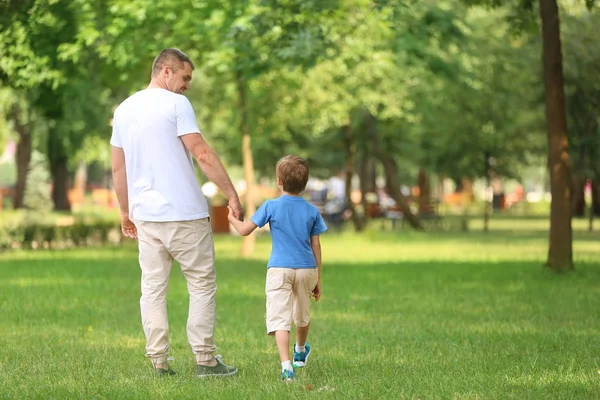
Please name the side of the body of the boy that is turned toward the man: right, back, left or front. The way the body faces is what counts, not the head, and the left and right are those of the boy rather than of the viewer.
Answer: left

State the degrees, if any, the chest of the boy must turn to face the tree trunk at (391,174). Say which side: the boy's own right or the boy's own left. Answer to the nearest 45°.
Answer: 0° — they already face it

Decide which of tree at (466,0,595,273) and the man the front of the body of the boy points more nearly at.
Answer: the tree

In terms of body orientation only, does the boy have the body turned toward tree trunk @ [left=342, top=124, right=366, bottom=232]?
yes

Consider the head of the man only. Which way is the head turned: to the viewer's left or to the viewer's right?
to the viewer's right

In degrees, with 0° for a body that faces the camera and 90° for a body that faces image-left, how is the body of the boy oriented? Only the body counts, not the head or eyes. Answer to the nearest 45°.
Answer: approximately 180°

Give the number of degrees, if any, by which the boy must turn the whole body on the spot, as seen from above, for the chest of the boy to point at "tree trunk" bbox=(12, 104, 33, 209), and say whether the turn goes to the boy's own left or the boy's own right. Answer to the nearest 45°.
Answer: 0° — they already face it

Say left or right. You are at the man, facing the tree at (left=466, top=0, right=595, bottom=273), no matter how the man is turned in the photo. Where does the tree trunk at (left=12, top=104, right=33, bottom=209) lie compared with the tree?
left

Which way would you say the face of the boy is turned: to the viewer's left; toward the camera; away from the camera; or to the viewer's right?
away from the camera

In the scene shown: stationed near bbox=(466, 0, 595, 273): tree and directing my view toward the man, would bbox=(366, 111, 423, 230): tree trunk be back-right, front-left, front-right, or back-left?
back-right
